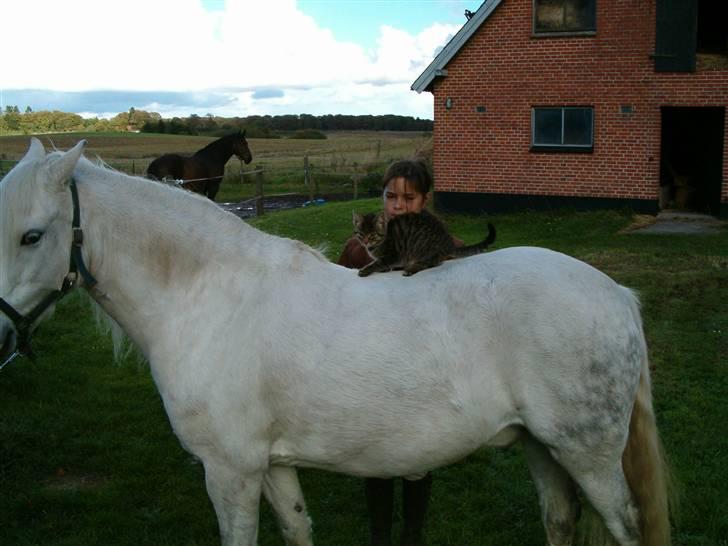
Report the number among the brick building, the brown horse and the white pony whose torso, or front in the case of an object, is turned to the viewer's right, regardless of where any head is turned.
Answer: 1

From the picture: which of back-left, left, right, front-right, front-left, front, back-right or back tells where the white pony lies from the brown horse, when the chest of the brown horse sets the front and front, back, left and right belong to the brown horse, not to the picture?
right

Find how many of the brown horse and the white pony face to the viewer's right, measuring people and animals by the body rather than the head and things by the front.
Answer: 1

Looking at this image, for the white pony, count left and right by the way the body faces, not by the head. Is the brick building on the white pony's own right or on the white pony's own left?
on the white pony's own right

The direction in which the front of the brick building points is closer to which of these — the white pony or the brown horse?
the white pony

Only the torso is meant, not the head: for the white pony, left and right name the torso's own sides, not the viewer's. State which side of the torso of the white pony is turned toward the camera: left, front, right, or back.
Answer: left

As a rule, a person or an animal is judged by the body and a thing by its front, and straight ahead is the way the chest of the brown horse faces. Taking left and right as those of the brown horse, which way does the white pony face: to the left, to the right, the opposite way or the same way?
the opposite way

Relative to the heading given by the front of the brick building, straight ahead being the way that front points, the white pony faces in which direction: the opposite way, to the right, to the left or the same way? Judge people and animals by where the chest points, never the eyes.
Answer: to the right

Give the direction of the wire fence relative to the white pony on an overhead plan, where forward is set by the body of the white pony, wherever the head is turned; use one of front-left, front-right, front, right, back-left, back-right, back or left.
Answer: right

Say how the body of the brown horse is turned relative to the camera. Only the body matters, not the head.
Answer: to the viewer's right

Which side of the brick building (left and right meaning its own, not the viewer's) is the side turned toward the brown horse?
right

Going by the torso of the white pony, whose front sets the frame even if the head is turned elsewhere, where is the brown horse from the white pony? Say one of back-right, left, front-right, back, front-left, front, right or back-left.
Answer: right

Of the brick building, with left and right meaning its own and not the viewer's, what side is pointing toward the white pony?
front
